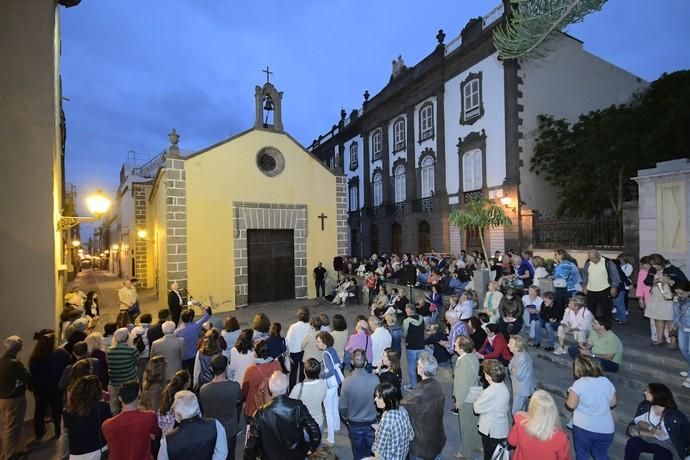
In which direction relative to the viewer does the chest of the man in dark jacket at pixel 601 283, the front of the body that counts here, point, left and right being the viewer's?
facing the viewer and to the left of the viewer

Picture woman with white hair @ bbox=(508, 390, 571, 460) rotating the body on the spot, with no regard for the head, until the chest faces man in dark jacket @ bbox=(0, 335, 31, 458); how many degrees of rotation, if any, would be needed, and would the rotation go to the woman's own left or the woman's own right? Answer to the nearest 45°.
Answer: approximately 90° to the woman's own left

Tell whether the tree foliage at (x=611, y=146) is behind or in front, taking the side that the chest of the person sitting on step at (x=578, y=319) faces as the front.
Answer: behind

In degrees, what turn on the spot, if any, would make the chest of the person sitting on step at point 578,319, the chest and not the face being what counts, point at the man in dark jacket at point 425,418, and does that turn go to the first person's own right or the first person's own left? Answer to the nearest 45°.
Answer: approximately 45° to the first person's own left

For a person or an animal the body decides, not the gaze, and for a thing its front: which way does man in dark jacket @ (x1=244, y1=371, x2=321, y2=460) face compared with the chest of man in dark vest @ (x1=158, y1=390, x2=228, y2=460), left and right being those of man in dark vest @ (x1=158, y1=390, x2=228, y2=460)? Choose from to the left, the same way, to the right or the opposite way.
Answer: the same way

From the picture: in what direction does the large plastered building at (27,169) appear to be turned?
to the viewer's right

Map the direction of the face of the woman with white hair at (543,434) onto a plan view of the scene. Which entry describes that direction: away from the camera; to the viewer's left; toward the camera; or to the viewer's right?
away from the camera

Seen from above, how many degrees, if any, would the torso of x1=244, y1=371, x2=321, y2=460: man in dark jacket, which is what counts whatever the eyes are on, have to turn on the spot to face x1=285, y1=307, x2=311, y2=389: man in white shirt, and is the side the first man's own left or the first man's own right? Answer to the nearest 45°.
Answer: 0° — they already face them

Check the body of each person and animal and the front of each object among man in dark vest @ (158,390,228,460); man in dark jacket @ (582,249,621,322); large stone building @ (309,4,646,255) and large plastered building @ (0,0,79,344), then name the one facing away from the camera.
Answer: man in dark vest @ (158,390,228,460)

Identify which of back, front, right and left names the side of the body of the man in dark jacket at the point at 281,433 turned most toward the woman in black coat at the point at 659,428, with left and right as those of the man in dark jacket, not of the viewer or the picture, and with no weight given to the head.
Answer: right

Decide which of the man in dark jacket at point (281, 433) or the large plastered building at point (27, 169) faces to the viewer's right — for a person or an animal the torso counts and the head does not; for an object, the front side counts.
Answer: the large plastered building

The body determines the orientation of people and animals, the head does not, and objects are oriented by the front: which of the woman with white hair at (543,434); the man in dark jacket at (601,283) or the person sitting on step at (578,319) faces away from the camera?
the woman with white hair

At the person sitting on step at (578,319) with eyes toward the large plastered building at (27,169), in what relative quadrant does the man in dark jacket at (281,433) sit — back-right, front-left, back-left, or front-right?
front-left

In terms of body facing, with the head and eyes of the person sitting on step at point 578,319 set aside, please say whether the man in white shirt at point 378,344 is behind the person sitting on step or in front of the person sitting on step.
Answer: in front

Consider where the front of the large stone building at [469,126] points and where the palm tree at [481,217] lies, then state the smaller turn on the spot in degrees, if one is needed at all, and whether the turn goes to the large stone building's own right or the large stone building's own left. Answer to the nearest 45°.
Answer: approximately 45° to the large stone building's own left

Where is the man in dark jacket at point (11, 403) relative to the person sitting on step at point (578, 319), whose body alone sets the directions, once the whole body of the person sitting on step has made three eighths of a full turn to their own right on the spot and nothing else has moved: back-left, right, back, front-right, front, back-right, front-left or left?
back-left

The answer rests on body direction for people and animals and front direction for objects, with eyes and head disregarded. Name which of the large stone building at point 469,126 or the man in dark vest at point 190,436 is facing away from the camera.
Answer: the man in dark vest

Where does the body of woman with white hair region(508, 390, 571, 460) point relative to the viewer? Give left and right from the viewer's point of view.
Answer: facing away from the viewer

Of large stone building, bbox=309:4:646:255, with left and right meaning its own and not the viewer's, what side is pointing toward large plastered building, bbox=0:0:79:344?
front

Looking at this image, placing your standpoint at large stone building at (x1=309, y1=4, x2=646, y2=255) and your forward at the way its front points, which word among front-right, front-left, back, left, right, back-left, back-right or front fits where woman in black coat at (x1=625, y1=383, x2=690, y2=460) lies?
front-left

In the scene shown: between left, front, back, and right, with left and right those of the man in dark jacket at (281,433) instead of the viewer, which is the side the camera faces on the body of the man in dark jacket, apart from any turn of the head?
back

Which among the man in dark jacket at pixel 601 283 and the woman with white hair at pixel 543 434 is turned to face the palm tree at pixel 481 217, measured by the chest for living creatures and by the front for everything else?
the woman with white hair

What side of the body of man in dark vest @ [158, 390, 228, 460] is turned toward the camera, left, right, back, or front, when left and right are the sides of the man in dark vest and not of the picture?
back

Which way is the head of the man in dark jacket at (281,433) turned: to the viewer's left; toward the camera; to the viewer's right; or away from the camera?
away from the camera

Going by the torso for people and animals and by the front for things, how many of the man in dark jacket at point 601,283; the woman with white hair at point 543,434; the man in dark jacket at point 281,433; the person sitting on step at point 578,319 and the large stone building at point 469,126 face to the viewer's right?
0
